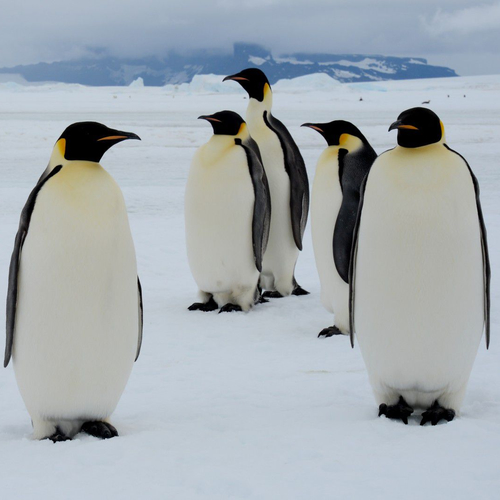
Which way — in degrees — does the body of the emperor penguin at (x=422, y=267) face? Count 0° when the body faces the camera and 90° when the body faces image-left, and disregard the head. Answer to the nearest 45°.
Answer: approximately 0°

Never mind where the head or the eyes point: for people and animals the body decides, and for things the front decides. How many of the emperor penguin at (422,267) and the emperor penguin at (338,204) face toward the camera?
1

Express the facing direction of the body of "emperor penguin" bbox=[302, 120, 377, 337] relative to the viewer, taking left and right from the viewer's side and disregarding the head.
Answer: facing to the left of the viewer

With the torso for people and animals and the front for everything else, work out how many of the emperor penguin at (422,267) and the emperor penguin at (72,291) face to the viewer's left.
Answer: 0

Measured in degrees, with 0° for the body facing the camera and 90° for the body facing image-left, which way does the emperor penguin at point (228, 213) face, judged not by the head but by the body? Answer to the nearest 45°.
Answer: approximately 45°

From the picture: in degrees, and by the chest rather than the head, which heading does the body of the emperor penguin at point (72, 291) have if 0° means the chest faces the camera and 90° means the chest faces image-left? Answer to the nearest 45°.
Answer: approximately 315°

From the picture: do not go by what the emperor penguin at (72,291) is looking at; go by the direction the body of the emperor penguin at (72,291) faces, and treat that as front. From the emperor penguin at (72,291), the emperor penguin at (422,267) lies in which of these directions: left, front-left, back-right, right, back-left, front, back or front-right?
front-left

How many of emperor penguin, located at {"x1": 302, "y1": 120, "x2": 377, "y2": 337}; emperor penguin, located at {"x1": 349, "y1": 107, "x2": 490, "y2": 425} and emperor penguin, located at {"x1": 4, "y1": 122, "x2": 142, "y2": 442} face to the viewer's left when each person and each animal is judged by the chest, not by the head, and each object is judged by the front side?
1

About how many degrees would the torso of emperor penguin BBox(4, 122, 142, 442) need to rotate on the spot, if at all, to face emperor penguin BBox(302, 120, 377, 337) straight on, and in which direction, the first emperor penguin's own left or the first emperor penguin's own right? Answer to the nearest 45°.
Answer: approximately 90° to the first emperor penguin's own left

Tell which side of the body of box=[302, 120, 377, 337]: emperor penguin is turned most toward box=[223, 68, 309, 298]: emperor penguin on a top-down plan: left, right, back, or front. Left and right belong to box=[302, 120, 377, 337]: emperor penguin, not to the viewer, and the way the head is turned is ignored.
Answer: right
